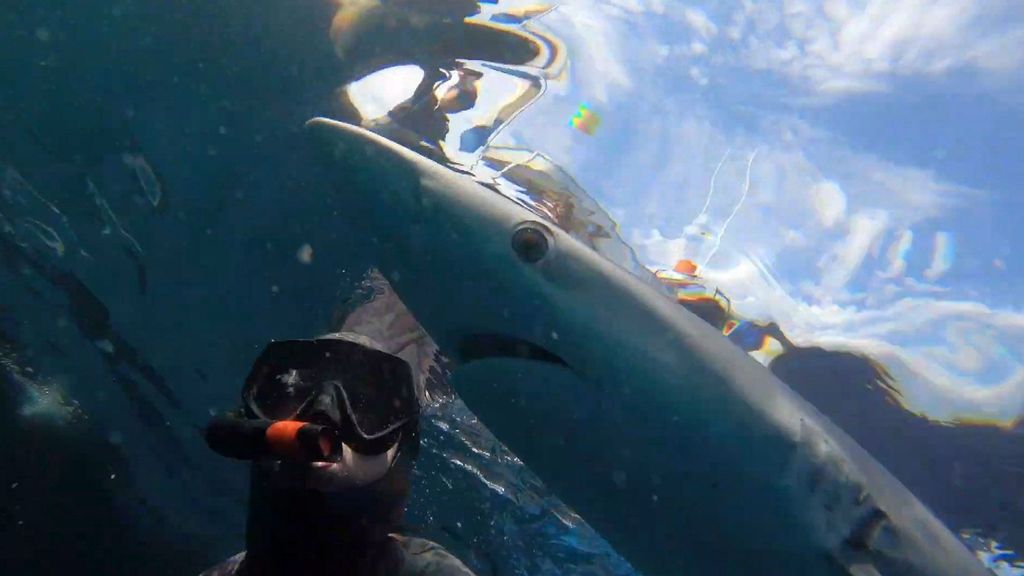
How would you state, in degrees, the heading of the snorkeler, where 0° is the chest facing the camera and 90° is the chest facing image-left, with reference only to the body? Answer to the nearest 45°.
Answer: approximately 0°

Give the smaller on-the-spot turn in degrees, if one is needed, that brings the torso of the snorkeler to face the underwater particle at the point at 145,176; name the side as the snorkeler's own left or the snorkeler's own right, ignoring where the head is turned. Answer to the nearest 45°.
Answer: approximately 135° to the snorkeler's own right

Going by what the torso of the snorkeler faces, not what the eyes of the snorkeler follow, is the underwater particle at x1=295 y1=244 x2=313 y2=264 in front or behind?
behind

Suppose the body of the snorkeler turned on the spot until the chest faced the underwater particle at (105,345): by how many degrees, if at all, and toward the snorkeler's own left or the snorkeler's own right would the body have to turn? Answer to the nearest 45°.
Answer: approximately 135° to the snorkeler's own right

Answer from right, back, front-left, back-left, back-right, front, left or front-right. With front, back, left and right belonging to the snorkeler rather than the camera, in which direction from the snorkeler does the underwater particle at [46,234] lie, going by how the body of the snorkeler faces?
back-right
